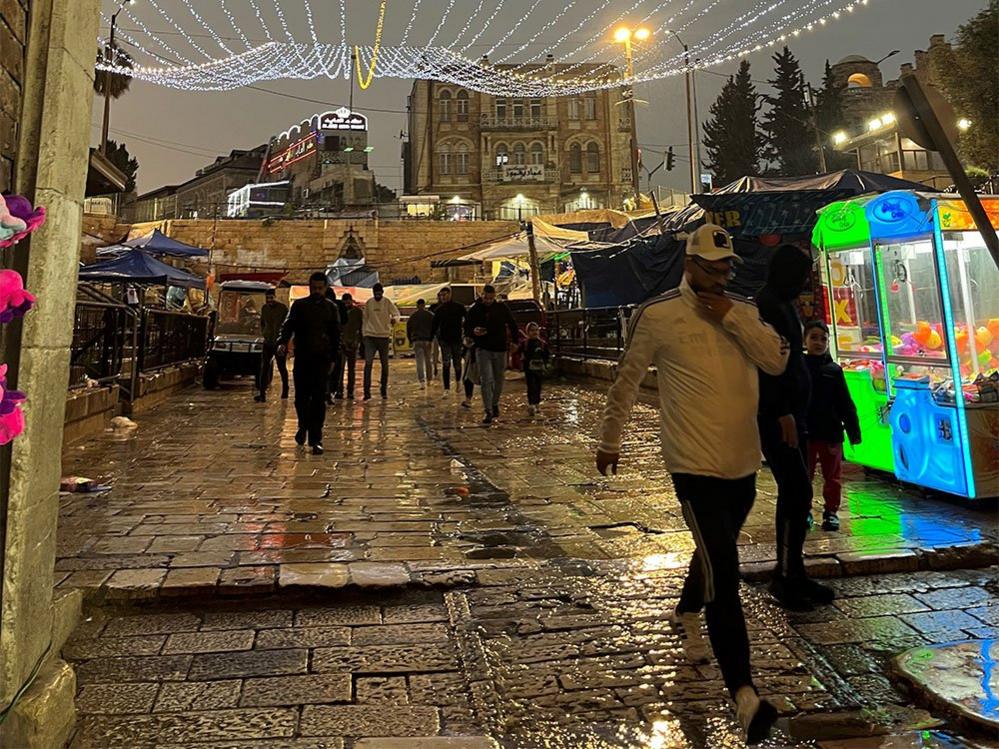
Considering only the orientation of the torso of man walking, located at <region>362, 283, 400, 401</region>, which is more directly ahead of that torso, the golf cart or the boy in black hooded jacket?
the boy in black hooded jacket

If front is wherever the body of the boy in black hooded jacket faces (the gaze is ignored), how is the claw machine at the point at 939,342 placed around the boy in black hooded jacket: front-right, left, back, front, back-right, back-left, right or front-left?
back-left

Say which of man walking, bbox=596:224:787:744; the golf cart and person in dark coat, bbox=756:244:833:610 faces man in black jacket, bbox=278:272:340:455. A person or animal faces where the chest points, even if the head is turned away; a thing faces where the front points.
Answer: the golf cart

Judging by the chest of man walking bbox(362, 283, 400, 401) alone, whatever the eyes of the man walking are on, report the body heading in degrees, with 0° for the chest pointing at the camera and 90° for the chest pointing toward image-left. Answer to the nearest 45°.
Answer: approximately 0°
